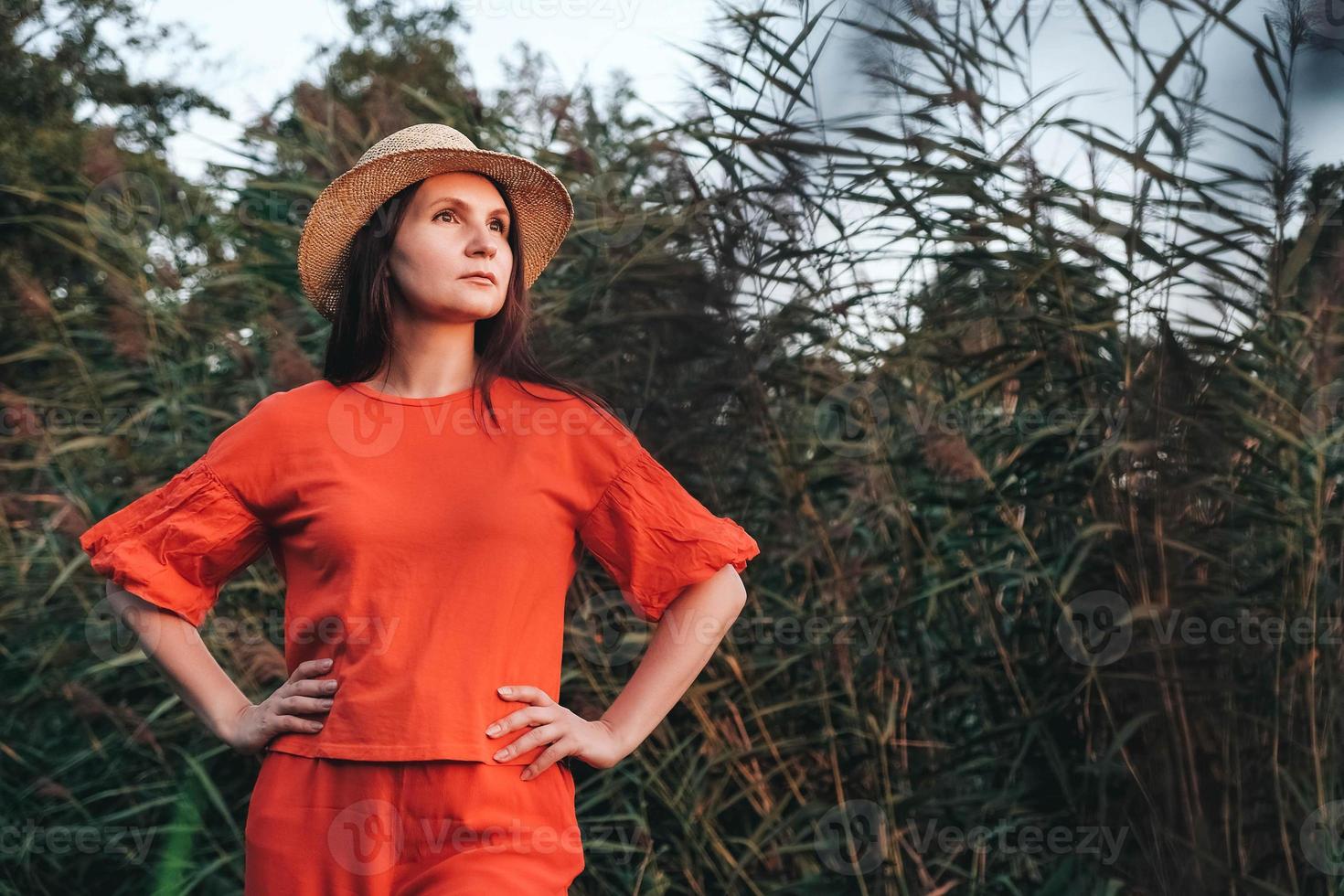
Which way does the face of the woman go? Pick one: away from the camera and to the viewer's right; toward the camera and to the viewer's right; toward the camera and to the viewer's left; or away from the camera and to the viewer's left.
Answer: toward the camera and to the viewer's right

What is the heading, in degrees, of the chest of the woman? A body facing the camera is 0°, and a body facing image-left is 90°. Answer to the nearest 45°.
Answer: approximately 0°
